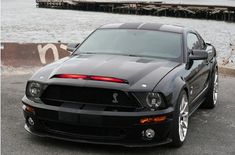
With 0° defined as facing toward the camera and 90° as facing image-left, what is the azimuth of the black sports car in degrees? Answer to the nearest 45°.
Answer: approximately 45°
